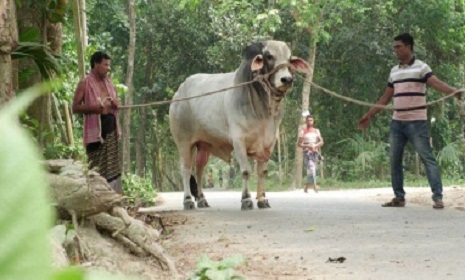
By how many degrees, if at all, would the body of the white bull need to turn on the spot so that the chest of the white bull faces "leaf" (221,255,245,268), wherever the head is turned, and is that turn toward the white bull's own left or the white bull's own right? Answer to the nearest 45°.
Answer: approximately 45° to the white bull's own right

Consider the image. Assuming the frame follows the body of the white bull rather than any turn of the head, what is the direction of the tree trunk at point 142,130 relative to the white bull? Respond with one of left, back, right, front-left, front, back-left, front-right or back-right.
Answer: back-left

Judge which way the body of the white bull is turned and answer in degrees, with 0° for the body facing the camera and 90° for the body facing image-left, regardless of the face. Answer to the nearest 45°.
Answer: approximately 315°

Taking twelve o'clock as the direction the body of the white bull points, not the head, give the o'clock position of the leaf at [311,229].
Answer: The leaf is roughly at 1 o'clock from the white bull.

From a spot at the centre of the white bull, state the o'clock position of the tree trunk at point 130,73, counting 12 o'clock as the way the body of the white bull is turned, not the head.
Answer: The tree trunk is roughly at 7 o'clock from the white bull.

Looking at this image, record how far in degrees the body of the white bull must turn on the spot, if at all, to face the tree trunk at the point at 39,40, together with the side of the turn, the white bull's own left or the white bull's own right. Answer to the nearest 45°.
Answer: approximately 90° to the white bull's own right
